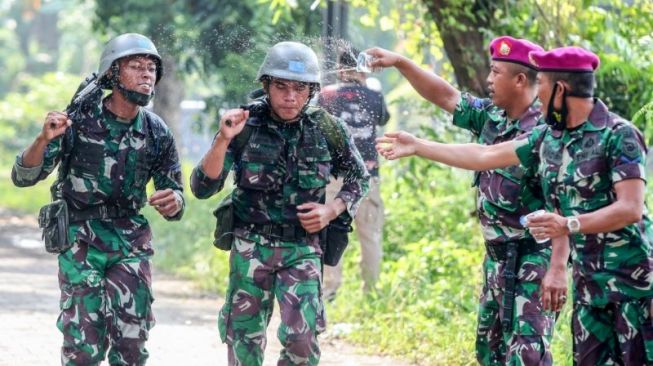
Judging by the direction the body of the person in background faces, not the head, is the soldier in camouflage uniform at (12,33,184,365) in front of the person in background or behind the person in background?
behind

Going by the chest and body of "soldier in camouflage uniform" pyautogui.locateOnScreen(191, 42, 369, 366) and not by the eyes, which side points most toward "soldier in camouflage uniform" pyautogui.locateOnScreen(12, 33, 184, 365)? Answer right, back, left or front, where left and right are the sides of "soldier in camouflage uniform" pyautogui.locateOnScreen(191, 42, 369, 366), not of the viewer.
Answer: right

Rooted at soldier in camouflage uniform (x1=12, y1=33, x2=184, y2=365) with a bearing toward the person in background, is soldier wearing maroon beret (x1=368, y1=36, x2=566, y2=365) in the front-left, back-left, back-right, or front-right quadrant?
front-right

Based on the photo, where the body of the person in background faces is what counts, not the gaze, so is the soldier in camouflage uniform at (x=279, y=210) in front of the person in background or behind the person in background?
behind

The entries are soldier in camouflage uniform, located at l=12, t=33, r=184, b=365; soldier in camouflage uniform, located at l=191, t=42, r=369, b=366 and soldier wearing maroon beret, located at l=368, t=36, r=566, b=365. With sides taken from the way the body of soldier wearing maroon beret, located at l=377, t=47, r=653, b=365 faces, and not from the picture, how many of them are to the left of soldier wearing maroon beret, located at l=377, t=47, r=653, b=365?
0

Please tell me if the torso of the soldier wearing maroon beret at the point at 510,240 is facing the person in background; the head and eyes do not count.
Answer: no

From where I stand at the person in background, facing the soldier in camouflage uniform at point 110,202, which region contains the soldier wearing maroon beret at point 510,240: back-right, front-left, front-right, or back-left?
front-left

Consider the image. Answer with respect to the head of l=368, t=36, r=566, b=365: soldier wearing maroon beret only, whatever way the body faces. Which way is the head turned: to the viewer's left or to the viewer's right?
to the viewer's left

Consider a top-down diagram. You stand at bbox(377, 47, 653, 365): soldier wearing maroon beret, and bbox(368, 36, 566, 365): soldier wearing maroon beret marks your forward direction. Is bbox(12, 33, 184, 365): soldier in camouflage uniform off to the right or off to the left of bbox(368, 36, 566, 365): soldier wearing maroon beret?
left

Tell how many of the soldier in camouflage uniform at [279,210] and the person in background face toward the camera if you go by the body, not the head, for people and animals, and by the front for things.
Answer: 1

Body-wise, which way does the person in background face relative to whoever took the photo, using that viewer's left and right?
facing away from the viewer

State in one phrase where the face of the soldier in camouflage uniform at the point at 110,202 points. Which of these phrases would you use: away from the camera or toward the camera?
toward the camera

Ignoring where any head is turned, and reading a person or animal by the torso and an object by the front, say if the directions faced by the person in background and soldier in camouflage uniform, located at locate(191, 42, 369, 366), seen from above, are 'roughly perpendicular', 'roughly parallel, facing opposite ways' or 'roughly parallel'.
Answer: roughly parallel, facing opposite ways

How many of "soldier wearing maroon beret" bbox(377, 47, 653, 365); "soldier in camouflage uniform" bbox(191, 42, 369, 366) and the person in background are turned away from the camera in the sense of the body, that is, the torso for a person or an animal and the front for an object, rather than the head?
1

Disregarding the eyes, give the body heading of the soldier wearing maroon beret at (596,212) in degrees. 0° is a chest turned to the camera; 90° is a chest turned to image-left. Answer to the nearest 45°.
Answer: approximately 45°

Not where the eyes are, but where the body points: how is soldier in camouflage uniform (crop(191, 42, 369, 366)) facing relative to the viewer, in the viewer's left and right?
facing the viewer

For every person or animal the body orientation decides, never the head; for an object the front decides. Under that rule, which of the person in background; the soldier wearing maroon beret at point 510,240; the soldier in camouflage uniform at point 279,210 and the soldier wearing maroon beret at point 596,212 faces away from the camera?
the person in background

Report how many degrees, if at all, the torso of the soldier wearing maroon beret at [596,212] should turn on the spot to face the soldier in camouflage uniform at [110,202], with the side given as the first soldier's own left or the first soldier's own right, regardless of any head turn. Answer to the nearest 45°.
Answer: approximately 45° to the first soldier's own right

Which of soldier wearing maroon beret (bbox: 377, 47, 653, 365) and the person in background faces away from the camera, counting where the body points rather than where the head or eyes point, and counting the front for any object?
the person in background
